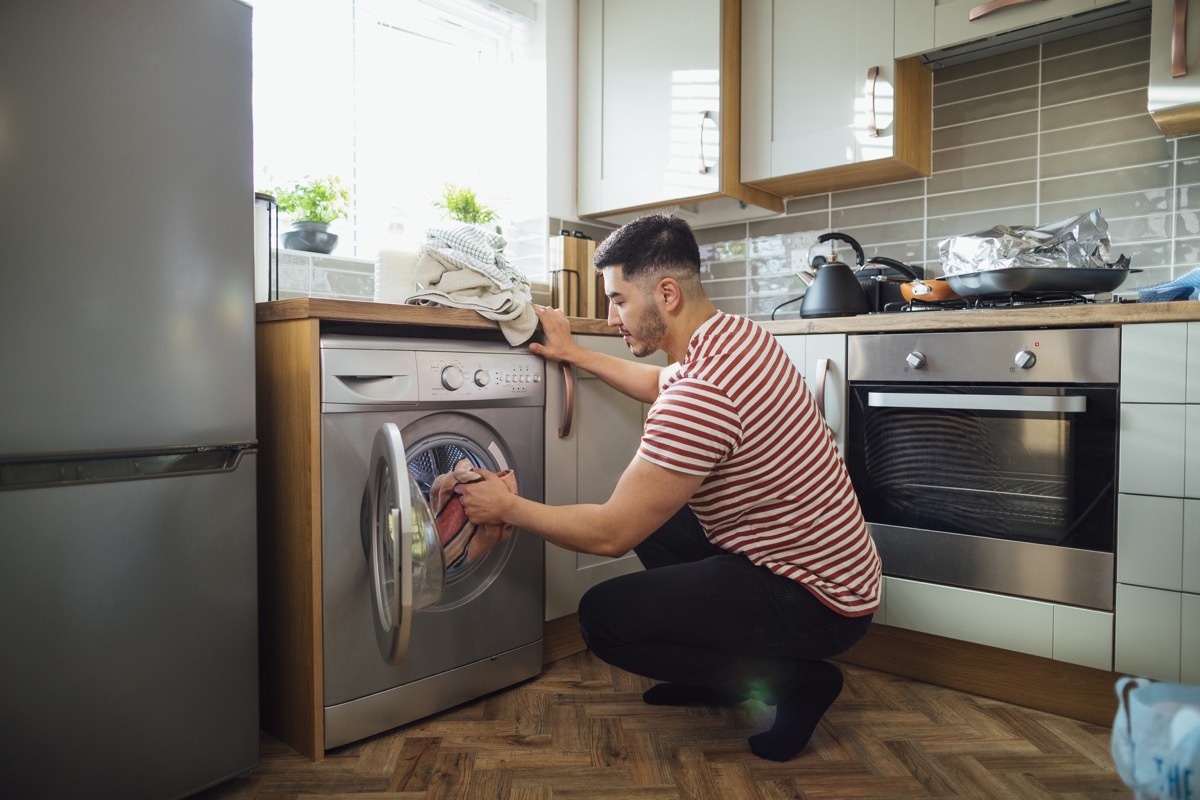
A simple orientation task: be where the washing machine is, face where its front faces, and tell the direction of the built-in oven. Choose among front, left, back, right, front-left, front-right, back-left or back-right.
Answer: front-left

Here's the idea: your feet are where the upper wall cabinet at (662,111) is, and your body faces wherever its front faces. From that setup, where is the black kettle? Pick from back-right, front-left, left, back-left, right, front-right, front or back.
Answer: left

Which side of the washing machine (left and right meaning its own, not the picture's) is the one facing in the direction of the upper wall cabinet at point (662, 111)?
left

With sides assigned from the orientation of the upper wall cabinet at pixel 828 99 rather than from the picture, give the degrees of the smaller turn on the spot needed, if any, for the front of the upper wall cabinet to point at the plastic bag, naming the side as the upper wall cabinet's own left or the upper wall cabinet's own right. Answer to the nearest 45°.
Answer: approximately 45° to the upper wall cabinet's own left

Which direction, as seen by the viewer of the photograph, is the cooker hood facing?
facing the viewer and to the left of the viewer

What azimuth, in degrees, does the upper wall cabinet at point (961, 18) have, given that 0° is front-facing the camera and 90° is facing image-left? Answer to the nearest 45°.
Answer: approximately 45°

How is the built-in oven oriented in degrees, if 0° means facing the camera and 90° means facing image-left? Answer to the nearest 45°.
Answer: approximately 45°
